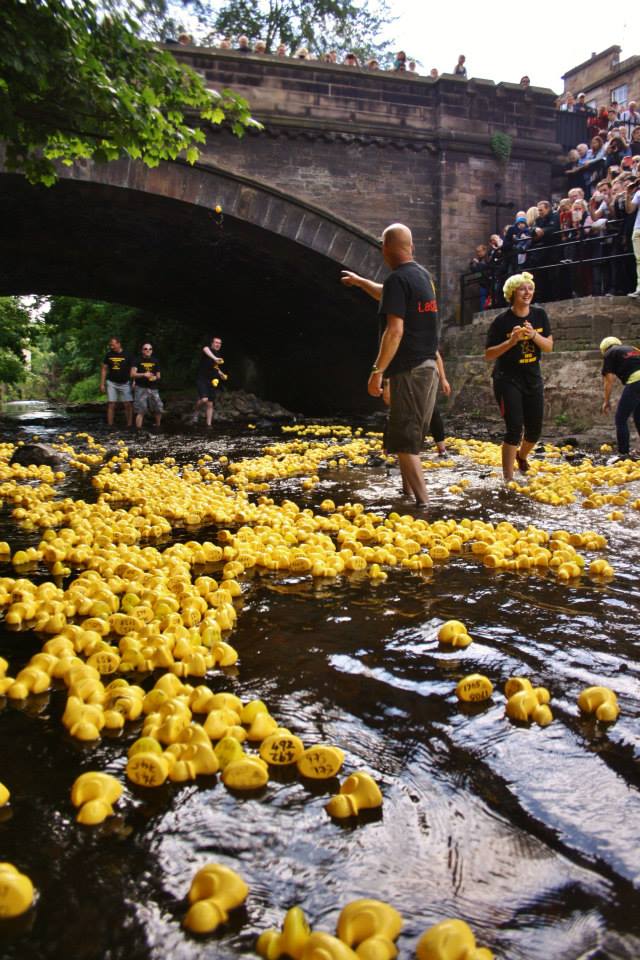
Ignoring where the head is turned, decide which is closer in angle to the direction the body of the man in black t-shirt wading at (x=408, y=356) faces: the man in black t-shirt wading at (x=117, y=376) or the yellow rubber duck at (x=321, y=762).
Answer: the man in black t-shirt wading

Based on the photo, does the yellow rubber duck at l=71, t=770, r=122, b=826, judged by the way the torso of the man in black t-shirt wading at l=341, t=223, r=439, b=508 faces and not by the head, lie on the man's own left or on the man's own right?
on the man's own left

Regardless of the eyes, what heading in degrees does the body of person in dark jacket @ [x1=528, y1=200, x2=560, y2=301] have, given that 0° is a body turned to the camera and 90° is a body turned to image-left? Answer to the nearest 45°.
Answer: approximately 45°

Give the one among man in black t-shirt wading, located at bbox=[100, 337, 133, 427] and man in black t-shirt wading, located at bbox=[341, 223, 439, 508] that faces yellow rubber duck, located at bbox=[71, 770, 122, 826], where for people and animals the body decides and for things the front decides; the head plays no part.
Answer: man in black t-shirt wading, located at bbox=[100, 337, 133, 427]

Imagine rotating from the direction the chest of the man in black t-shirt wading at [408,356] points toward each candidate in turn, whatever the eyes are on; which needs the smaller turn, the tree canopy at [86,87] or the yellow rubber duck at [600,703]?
the tree canopy

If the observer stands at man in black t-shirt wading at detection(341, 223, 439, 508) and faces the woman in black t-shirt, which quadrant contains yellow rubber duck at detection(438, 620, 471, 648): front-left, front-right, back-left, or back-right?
back-right

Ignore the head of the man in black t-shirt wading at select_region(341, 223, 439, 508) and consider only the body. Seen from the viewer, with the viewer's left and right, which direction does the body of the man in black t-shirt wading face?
facing away from the viewer and to the left of the viewer

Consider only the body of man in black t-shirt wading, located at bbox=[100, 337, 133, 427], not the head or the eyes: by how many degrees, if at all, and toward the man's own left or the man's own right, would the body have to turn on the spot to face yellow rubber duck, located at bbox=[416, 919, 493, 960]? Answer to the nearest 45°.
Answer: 0° — they already face it

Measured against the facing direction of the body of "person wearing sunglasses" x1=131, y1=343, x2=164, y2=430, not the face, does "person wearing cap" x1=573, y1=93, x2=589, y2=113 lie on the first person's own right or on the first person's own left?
on the first person's own left

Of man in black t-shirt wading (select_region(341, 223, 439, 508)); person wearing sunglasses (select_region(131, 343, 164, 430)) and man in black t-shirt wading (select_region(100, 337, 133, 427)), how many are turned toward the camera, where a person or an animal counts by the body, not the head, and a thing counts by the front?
2

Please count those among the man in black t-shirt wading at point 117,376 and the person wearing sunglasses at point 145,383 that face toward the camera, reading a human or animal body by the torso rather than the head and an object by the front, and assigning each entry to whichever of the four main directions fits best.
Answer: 2
